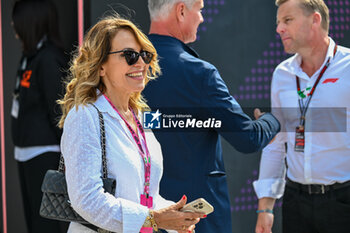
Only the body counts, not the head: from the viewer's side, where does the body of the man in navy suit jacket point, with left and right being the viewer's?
facing away from the viewer and to the right of the viewer

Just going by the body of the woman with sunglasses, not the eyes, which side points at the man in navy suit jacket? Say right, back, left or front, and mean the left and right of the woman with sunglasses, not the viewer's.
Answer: left

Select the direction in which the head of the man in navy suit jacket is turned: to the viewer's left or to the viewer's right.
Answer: to the viewer's right

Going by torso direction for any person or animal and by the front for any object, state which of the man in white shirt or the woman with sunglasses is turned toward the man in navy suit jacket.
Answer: the man in white shirt

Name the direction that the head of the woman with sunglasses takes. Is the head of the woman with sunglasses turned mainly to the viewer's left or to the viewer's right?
to the viewer's right

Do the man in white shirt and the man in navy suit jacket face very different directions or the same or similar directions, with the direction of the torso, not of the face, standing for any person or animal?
very different directions

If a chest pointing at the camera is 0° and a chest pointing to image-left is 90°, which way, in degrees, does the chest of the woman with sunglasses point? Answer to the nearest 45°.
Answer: approximately 315°

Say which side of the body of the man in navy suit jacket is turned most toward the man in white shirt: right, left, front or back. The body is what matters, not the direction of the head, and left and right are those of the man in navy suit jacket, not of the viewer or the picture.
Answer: front

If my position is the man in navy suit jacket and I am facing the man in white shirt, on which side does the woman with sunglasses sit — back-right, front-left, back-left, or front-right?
back-right

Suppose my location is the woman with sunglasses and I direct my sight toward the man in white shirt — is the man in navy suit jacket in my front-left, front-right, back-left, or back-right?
front-left

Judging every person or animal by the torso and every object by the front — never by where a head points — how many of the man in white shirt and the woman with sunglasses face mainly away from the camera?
0

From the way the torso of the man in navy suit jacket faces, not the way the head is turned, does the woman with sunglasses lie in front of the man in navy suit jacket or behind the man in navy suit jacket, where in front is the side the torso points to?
behind

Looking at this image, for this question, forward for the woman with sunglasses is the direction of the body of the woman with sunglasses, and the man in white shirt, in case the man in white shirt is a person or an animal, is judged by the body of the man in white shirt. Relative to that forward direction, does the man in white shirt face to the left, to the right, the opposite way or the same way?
to the right

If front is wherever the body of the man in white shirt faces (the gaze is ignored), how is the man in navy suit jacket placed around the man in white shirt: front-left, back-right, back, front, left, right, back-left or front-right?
front

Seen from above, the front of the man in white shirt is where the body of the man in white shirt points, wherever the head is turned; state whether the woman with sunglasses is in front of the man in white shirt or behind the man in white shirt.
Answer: in front

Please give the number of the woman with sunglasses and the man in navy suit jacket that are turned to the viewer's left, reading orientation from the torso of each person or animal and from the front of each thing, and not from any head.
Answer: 0

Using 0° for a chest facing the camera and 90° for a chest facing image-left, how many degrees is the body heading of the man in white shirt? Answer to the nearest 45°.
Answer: approximately 45°
